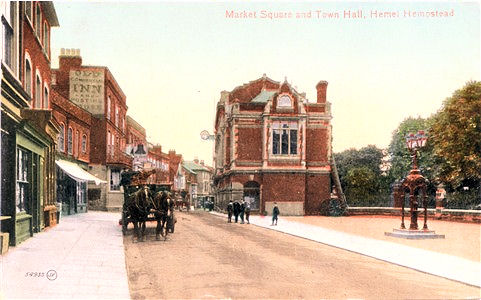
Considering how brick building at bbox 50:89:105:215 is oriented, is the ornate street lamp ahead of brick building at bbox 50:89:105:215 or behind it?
ahead

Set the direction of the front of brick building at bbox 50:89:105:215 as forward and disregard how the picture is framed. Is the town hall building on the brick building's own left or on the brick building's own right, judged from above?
on the brick building's own left

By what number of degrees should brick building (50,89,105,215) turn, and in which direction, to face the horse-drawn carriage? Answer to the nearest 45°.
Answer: approximately 45° to its right

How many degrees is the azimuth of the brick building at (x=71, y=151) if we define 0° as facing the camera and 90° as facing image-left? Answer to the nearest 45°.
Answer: approximately 315°

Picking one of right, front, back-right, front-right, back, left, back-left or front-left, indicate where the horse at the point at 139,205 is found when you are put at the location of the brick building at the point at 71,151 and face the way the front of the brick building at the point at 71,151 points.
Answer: front-right
